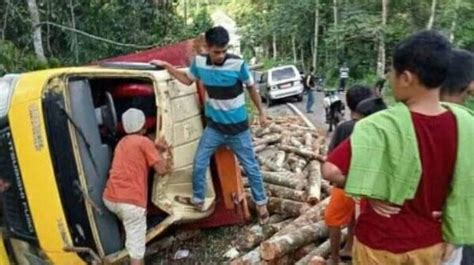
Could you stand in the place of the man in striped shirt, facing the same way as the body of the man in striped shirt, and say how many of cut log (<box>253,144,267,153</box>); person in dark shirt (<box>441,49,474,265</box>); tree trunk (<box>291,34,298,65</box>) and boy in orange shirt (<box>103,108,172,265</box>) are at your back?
2

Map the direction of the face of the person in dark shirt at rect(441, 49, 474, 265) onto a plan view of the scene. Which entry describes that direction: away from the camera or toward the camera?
away from the camera

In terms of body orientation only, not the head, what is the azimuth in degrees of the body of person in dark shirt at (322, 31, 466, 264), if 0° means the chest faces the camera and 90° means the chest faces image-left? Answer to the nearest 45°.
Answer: approximately 135°

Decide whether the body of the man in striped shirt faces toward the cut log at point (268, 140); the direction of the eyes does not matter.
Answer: no

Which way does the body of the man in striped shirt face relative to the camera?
toward the camera

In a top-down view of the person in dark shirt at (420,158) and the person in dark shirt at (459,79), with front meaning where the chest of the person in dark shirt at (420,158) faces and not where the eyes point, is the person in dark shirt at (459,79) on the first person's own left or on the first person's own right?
on the first person's own right

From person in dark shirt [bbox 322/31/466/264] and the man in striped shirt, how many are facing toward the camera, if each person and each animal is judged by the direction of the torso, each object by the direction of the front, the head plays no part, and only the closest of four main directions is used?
1

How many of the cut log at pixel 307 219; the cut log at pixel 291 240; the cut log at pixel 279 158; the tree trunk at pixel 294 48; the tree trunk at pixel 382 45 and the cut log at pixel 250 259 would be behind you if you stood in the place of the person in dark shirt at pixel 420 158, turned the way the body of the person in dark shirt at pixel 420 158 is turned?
0

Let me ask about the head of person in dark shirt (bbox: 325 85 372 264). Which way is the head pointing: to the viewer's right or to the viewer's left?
to the viewer's left

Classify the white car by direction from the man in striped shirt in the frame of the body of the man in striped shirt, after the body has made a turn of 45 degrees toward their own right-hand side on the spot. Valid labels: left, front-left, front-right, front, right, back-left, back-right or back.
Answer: back-right

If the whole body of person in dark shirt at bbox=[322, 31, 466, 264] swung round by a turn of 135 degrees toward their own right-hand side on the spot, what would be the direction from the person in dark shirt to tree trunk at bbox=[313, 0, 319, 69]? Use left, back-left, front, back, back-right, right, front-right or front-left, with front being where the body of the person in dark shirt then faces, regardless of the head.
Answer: left
